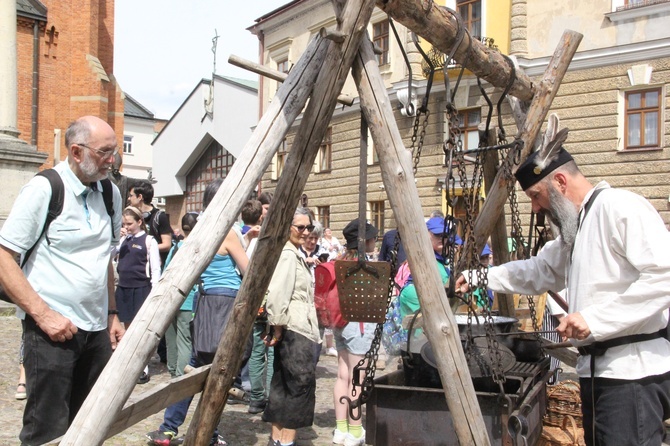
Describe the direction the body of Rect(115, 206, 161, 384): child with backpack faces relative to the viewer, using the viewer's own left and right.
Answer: facing the viewer and to the left of the viewer

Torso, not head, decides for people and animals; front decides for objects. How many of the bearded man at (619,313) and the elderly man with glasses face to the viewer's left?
1

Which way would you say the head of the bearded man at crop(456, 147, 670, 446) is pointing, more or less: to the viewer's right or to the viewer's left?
to the viewer's left

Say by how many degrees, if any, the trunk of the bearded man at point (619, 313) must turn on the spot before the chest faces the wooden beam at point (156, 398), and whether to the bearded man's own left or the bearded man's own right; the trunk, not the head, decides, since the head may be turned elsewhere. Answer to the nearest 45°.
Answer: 0° — they already face it

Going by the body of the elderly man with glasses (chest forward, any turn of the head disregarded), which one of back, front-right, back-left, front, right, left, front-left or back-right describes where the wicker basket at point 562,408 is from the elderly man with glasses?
front-left

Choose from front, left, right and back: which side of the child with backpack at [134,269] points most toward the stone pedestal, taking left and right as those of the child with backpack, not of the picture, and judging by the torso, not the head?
right

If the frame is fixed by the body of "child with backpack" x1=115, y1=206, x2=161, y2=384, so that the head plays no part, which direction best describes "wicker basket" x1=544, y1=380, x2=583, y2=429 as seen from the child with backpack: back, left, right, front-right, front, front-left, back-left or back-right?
left

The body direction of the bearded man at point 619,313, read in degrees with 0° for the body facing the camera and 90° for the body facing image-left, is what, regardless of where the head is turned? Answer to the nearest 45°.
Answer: approximately 90°

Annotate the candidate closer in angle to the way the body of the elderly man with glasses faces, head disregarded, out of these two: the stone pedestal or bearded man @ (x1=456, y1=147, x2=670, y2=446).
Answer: the bearded man

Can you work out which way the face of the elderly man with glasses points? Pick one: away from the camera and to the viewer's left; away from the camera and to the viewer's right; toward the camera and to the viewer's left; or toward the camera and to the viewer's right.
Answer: toward the camera and to the viewer's right

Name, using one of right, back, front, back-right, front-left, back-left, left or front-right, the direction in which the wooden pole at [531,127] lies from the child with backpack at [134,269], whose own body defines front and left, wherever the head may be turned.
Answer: left

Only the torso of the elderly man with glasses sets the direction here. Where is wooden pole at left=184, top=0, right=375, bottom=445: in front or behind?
in front
